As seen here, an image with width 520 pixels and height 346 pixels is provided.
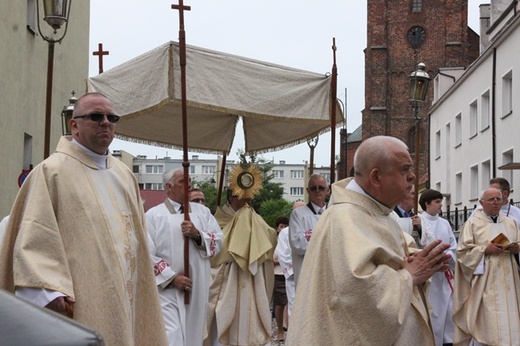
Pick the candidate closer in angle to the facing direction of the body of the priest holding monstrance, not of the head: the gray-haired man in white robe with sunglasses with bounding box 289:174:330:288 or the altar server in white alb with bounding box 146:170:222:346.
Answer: the altar server in white alb

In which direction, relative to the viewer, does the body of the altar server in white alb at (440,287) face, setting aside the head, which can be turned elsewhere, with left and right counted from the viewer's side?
facing the viewer and to the right of the viewer

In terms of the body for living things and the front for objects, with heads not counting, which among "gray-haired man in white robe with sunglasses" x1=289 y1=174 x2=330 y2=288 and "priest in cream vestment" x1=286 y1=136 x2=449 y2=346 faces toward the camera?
the gray-haired man in white robe with sunglasses

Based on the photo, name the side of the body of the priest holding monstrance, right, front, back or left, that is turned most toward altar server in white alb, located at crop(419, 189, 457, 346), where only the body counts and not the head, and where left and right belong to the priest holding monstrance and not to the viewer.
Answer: left

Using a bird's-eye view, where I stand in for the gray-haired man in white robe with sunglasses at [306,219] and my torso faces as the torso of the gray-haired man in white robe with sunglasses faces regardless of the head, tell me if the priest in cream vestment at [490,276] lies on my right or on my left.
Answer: on my left

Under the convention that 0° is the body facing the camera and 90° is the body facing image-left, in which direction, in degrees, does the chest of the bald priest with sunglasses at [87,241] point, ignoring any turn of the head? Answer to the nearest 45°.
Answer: approximately 315°

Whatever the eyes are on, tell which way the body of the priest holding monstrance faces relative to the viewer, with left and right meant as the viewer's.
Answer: facing the viewer

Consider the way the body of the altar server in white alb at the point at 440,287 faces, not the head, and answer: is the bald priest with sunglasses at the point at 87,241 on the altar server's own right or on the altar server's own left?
on the altar server's own right

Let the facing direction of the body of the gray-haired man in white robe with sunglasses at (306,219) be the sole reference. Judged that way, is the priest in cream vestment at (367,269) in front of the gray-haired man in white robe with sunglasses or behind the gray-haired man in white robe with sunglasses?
in front
